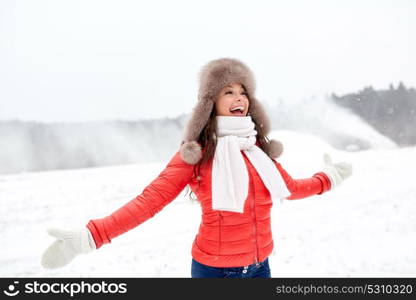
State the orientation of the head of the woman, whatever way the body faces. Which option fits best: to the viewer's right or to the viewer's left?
to the viewer's right
